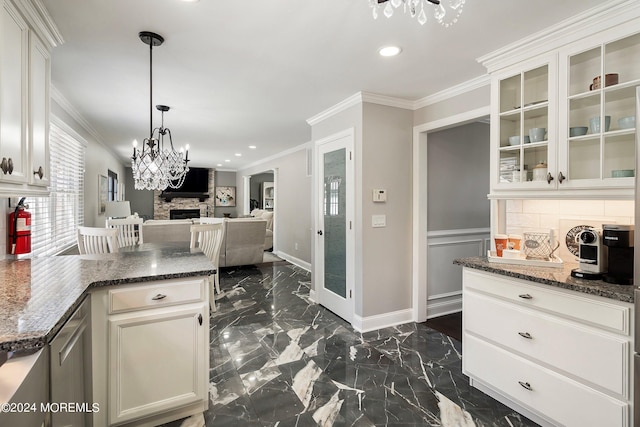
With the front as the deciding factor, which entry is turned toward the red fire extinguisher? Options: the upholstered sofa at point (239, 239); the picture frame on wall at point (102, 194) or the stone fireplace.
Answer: the stone fireplace

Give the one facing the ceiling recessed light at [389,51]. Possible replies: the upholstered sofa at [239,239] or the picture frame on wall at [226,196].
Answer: the picture frame on wall

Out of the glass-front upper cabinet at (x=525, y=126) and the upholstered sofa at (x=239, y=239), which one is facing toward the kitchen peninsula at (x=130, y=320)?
the glass-front upper cabinet

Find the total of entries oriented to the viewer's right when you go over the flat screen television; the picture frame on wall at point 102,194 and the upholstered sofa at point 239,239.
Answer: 1

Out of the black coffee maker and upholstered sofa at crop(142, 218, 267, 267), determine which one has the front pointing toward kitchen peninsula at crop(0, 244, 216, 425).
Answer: the black coffee maker

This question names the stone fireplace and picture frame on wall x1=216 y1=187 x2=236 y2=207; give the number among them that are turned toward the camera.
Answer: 2

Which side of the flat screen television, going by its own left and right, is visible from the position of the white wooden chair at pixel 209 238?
front

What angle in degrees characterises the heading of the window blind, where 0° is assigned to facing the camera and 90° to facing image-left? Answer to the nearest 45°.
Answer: approximately 315°

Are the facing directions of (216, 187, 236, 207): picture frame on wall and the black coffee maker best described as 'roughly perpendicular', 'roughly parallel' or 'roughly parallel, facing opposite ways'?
roughly perpendicular

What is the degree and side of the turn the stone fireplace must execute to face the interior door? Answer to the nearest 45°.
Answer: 0° — it already faces it

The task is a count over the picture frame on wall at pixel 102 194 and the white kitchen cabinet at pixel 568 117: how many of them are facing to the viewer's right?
1

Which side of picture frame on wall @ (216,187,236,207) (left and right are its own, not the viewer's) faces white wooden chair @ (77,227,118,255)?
front

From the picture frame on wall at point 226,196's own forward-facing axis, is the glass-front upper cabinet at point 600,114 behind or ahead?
ahead

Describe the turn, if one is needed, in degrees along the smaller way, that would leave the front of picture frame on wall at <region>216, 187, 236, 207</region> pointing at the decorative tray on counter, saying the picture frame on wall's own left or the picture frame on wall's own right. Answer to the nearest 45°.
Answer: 0° — it already faces it
